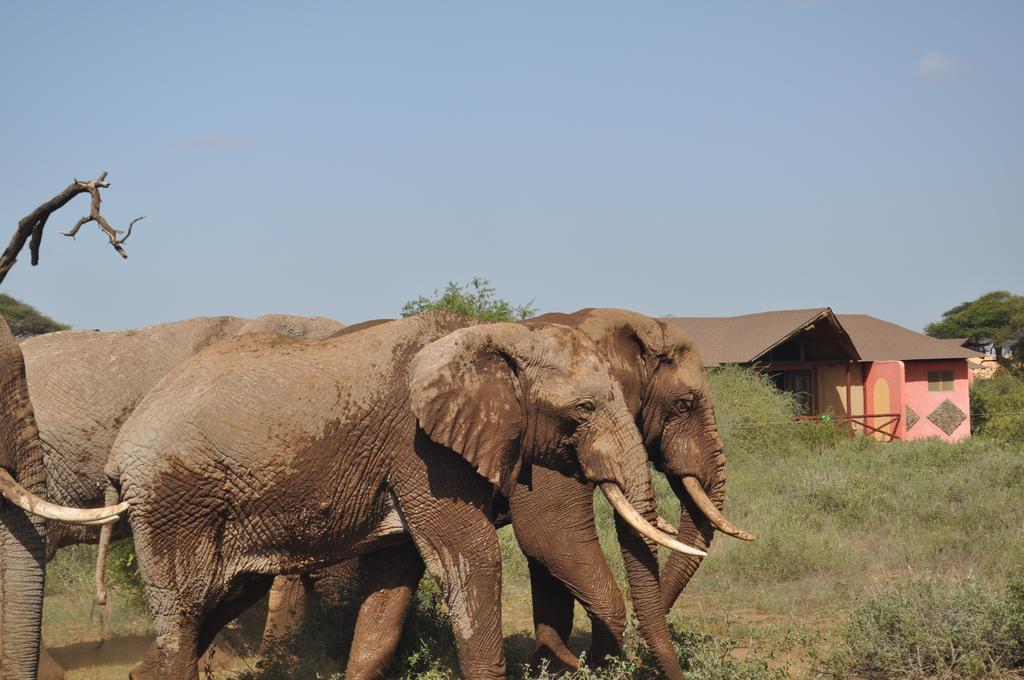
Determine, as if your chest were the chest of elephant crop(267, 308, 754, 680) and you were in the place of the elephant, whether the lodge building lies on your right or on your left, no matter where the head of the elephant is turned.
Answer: on your left

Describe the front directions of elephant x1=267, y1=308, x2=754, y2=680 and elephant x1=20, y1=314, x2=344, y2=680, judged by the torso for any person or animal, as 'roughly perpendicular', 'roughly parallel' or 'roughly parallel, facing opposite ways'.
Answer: roughly parallel

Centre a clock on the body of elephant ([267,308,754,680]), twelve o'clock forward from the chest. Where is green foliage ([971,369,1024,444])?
The green foliage is roughly at 10 o'clock from the elephant.

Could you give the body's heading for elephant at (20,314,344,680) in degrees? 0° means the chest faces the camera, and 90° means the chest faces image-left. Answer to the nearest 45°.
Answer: approximately 270°

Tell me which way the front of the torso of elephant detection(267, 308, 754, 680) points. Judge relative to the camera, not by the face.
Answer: to the viewer's right

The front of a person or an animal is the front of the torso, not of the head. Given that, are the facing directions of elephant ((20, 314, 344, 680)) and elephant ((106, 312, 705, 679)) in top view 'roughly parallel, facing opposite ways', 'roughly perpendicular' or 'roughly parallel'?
roughly parallel

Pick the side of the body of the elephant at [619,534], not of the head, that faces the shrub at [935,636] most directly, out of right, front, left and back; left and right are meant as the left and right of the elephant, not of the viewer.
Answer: front

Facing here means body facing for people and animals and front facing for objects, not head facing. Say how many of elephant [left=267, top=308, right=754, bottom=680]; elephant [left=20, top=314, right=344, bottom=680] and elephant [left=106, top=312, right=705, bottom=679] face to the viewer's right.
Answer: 3

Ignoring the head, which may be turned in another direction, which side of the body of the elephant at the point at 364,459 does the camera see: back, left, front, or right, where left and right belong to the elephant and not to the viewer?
right

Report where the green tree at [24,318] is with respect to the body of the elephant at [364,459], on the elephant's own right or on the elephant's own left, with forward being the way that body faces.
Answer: on the elephant's own left

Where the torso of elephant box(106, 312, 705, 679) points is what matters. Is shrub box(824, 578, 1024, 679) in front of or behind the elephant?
in front

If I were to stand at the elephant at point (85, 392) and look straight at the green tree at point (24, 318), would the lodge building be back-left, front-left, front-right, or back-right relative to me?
front-right

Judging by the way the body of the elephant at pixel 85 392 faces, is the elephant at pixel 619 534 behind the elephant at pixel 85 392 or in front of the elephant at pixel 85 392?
in front
